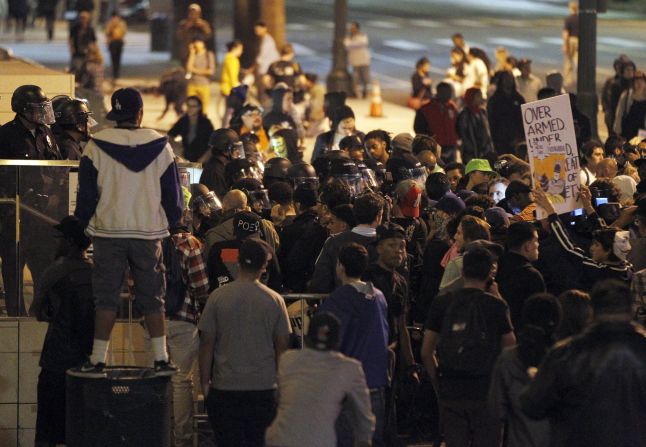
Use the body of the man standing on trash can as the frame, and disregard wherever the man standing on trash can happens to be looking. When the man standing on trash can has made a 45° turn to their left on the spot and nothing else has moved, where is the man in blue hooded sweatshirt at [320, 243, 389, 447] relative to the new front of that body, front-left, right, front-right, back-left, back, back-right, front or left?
back-right

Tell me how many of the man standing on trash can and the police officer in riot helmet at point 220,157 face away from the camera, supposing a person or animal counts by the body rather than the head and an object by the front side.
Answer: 1

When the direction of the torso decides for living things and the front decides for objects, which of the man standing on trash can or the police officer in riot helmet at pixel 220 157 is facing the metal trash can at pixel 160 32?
the man standing on trash can

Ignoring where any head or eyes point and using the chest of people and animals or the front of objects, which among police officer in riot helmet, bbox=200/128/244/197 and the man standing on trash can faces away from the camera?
the man standing on trash can

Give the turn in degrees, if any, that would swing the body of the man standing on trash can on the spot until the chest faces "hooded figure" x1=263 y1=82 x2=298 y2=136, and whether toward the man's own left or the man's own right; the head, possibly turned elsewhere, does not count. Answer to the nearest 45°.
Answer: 0° — they already face them

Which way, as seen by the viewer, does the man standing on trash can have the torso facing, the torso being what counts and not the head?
away from the camera

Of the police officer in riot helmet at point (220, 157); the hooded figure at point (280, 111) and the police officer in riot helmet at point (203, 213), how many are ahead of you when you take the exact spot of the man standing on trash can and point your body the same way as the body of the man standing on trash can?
3

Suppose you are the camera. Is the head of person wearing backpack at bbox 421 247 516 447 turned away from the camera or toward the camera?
away from the camera
